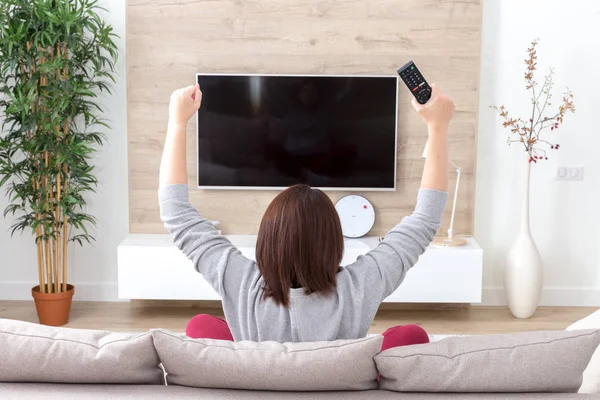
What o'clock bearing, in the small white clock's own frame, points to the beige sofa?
The beige sofa is roughly at 12 o'clock from the small white clock.

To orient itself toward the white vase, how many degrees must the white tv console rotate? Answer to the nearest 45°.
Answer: approximately 90° to its left

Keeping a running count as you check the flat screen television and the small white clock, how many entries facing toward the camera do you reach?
2

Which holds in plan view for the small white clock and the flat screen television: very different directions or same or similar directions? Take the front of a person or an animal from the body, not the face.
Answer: same or similar directions

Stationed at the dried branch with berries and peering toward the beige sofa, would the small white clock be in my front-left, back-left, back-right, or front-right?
front-right

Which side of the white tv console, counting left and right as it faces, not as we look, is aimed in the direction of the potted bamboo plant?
right

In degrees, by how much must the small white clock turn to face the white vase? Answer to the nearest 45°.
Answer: approximately 90° to its left

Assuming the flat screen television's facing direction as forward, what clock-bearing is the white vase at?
The white vase is roughly at 9 o'clock from the flat screen television.

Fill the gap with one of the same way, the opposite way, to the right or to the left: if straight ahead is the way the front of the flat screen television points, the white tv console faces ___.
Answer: the same way

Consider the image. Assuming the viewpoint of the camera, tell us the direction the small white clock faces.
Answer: facing the viewer

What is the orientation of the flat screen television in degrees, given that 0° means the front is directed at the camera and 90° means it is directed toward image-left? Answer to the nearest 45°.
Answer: approximately 0°
